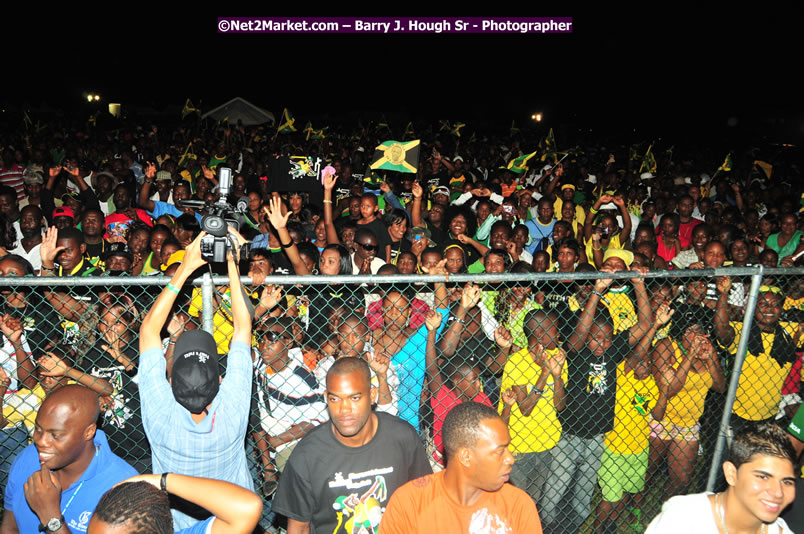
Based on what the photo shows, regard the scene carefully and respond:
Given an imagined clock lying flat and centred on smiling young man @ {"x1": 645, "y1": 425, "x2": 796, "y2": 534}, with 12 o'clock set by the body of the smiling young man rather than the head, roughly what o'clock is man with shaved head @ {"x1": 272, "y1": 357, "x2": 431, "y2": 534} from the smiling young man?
The man with shaved head is roughly at 4 o'clock from the smiling young man.

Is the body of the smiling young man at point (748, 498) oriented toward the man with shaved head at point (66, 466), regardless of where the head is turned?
no

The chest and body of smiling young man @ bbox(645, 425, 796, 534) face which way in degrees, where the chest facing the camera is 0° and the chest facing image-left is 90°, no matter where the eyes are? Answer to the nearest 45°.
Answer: approximately 315°

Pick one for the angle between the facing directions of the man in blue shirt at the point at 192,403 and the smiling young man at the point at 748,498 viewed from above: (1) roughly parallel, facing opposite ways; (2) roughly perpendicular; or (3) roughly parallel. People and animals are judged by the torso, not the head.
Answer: roughly parallel, facing opposite ways

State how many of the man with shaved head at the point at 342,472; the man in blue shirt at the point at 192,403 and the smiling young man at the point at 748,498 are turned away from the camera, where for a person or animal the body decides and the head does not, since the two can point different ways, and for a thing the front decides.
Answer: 1

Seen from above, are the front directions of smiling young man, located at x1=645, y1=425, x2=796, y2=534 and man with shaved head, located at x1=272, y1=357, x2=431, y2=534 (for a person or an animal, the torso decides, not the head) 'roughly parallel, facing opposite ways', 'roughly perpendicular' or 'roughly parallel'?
roughly parallel

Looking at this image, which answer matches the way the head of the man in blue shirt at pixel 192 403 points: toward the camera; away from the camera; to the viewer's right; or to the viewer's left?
away from the camera

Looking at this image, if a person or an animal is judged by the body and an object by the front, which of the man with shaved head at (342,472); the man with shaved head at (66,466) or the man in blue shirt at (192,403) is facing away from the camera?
the man in blue shirt

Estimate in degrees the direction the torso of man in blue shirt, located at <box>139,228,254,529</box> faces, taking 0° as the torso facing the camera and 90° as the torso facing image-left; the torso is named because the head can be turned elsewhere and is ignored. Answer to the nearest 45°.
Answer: approximately 180°

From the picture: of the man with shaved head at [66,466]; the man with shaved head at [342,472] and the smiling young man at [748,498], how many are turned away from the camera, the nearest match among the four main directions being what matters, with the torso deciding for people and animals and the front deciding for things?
0

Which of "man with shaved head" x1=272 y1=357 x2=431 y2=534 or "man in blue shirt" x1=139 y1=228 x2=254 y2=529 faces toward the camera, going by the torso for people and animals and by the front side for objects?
the man with shaved head

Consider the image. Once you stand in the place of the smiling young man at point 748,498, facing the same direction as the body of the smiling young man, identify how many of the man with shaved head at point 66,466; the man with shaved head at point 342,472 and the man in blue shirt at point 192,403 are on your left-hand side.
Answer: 0

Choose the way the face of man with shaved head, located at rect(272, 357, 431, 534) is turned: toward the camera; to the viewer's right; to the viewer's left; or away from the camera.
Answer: toward the camera

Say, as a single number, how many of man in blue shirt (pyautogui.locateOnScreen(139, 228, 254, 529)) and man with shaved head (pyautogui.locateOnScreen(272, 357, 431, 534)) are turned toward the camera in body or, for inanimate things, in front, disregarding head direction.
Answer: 1
